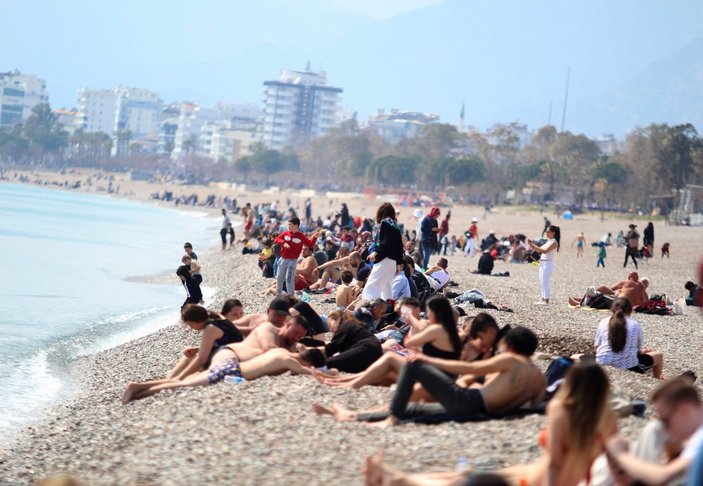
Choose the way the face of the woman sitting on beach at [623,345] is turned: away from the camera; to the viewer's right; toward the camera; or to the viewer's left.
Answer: away from the camera

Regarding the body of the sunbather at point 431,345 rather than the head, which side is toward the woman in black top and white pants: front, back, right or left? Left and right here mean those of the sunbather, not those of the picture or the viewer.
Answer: right

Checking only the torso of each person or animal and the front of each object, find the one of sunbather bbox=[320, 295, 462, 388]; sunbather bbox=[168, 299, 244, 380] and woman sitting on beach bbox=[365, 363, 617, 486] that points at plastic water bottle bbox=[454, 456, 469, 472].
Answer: the woman sitting on beach

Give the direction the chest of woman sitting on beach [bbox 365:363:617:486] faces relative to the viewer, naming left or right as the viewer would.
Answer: facing away from the viewer and to the left of the viewer

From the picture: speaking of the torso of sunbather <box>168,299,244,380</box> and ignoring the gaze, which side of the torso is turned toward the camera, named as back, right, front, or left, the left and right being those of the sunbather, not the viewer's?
left

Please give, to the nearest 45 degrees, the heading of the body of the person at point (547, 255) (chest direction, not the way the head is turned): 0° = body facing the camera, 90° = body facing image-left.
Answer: approximately 90°

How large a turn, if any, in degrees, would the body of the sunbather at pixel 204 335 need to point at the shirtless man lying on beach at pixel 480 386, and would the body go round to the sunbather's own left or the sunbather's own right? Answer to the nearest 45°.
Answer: approximately 135° to the sunbather's own left

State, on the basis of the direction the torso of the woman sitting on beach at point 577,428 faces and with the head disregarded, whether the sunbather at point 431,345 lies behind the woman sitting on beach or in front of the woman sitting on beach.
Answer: in front

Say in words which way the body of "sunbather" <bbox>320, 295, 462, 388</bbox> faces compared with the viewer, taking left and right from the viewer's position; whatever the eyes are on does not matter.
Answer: facing to the left of the viewer

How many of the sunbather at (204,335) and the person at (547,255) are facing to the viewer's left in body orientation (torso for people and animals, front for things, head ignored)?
2

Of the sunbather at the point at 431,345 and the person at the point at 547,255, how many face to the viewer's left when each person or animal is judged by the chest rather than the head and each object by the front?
2
